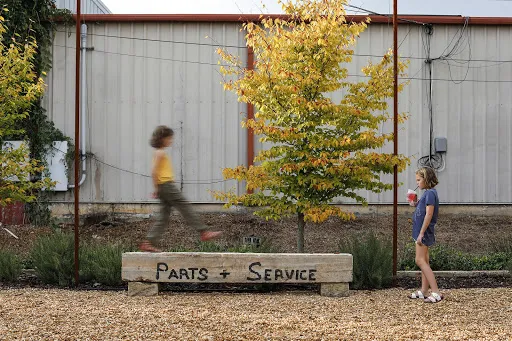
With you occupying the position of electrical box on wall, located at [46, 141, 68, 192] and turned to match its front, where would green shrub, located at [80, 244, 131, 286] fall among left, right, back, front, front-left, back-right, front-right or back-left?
front

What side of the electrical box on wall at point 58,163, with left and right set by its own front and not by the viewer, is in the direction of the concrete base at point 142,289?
front

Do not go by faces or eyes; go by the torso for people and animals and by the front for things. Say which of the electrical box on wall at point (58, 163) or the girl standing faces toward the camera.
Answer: the electrical box on wall

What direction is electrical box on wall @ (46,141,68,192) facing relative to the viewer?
toward the camera

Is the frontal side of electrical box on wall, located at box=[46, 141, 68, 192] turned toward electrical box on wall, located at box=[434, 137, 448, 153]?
no

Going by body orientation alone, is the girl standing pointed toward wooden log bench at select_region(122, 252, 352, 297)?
yes

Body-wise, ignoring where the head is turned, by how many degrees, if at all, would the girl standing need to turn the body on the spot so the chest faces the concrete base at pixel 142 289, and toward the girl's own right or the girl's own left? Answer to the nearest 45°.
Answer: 0° — they already face it

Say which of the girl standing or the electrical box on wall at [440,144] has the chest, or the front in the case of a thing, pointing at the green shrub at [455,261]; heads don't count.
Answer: the electrical box on wall

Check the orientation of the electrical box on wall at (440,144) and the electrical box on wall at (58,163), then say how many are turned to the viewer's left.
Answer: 0

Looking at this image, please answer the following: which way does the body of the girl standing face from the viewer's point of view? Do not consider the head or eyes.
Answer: to the viewer's left

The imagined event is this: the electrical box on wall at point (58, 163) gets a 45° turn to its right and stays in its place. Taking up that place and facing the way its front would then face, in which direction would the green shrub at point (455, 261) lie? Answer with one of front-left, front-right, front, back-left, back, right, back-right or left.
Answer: left

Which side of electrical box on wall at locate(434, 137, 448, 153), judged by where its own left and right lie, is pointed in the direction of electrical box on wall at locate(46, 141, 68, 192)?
right

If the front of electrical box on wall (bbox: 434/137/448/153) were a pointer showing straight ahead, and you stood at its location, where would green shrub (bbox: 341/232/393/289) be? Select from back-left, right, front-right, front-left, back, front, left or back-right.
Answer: front

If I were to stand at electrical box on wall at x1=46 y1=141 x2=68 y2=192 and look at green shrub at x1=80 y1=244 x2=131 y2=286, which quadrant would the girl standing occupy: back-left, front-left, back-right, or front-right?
front-left

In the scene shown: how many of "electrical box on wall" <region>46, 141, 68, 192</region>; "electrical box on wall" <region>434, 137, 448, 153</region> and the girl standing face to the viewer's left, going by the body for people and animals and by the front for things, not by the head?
1

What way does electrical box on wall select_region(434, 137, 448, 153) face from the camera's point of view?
toward the camera

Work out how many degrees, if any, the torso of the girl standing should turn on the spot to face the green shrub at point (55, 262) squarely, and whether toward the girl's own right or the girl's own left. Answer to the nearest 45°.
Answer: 0° — they already face it

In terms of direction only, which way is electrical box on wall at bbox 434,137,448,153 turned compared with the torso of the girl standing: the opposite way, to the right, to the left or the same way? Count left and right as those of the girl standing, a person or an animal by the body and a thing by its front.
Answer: to the left

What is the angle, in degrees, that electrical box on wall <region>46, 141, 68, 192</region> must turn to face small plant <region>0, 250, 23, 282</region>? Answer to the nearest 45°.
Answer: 0° — it already faces it

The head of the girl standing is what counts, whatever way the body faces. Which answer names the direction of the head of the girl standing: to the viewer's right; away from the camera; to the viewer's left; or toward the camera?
to the viewer's left

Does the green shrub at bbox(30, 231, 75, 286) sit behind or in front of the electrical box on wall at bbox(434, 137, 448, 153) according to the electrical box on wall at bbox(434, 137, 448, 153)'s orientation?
in front
